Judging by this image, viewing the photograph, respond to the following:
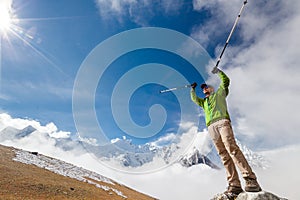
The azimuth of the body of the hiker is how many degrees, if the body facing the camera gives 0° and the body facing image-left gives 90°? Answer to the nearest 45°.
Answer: approximately 45°
